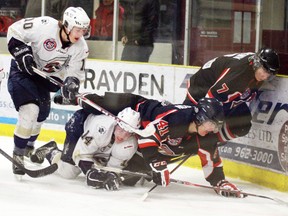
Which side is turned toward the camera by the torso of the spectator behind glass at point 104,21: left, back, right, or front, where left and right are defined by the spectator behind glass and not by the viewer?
front

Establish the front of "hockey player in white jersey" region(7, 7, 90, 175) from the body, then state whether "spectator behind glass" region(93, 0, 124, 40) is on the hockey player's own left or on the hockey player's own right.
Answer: on the hockey player's own left

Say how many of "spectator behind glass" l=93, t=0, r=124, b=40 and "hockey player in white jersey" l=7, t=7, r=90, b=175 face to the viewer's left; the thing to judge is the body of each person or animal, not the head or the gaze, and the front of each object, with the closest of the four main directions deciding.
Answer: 0

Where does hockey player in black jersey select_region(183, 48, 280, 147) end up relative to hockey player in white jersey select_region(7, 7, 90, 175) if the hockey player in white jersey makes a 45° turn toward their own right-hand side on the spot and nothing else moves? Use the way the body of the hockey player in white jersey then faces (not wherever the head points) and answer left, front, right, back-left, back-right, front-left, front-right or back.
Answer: left

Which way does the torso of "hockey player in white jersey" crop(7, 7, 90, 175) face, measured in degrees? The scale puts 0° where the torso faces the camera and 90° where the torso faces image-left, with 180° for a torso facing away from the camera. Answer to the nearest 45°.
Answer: approximately 315°

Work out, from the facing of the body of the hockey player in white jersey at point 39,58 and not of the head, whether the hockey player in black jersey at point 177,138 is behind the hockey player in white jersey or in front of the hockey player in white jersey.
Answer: in front

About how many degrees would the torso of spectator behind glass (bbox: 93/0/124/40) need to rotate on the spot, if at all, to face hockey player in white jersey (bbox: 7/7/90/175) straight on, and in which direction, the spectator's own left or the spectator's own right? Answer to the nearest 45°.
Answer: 0° — they already face them
